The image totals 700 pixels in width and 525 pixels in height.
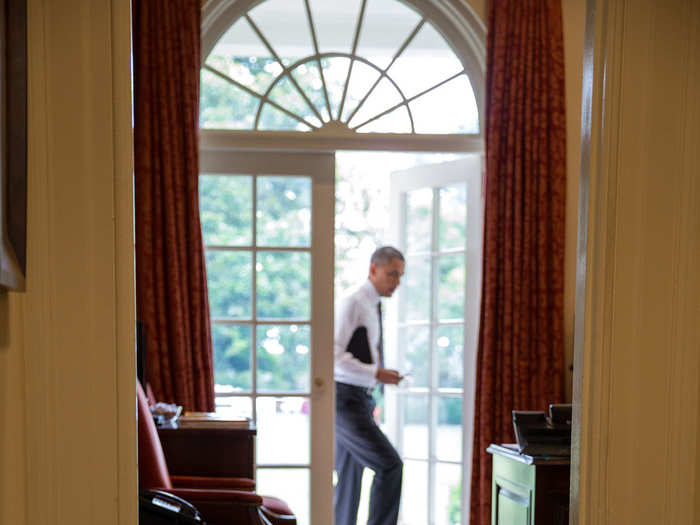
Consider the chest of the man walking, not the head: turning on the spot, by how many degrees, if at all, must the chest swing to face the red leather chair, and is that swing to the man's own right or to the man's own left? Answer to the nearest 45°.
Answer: approximately 90° to the man's own right

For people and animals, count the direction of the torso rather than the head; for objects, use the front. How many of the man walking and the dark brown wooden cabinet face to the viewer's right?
1

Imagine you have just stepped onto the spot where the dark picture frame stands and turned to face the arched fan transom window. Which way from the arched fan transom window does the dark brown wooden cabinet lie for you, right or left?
right

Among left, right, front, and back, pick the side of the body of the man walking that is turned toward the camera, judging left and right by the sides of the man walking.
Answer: right

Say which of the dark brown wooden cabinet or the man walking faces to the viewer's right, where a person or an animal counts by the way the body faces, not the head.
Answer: the man walking

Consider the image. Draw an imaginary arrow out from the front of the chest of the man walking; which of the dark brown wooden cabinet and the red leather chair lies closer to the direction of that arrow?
the dark brown wooden cabinet

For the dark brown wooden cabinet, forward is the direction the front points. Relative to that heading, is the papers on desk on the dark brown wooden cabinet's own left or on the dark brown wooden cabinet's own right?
on the dark brown wooden cabinet's own right
